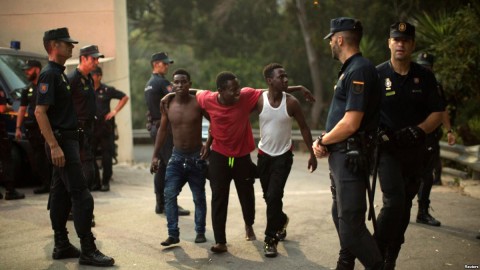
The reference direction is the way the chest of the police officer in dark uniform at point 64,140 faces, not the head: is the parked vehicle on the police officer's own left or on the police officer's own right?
on the police officer's own left

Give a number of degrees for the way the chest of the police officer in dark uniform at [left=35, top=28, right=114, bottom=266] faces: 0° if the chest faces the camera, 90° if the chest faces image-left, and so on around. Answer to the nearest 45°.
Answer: approximately 270°

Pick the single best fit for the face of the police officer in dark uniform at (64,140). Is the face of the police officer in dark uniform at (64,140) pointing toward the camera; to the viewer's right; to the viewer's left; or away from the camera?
to the viewer's right

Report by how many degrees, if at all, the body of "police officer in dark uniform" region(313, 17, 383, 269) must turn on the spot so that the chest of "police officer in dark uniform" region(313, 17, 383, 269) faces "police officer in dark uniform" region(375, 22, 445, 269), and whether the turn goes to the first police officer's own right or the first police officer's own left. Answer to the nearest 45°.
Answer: approximately 135° to the first police officer's own right

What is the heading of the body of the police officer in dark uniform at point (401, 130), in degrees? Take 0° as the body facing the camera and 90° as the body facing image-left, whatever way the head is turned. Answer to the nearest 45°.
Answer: approximately 0°

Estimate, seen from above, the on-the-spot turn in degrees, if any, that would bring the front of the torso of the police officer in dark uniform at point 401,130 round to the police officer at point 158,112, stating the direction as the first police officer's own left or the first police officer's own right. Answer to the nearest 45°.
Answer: approximately 135° to the first police officer's own right

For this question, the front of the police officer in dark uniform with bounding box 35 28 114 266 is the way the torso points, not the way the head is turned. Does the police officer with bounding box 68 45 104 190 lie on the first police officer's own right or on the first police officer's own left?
on the first police officer's own left

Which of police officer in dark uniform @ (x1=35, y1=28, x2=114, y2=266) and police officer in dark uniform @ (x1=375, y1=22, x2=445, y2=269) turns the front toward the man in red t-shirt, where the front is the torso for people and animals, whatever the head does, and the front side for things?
police officer in dark uniform @ (x1=35, y1=28, x2=114, y2=266)
